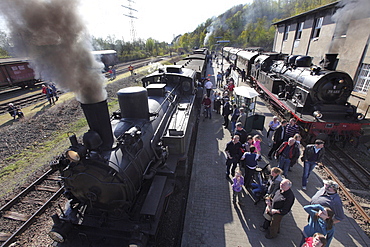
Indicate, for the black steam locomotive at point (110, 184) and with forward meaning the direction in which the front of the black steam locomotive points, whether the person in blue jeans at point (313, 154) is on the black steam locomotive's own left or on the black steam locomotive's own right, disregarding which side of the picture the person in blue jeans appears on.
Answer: on the black steam locomotive's own left

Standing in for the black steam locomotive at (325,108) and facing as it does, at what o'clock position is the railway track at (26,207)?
The railway track is roughly at 3 o'clock from the black steam locomotive.

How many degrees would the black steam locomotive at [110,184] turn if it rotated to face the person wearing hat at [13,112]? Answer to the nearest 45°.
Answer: approximately 90° to its right

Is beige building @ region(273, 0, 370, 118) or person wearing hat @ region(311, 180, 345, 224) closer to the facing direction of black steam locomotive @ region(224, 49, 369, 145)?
the person wearing hat

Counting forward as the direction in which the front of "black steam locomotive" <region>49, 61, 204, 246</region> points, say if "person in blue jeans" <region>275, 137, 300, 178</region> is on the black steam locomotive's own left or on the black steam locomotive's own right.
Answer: on the black steam locomotive's own left

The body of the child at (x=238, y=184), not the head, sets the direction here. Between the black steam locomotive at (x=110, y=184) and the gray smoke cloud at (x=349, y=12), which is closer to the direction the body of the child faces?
the black steam locomotive

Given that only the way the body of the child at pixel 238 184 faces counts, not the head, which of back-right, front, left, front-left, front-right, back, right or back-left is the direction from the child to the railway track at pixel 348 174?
back-left

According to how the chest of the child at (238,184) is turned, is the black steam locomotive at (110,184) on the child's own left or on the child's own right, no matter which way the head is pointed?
on the child's own right

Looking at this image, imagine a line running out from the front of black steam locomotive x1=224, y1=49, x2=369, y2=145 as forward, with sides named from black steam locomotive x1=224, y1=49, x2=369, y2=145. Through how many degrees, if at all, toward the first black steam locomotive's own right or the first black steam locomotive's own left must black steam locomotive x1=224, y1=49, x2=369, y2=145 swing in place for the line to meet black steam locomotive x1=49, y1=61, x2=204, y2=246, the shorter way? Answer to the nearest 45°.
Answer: approximately 90° to the first black steam locomotive's own right

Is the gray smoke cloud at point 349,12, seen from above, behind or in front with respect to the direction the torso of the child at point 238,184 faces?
behind

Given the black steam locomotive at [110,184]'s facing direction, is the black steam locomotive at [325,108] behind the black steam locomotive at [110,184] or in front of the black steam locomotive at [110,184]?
behind
